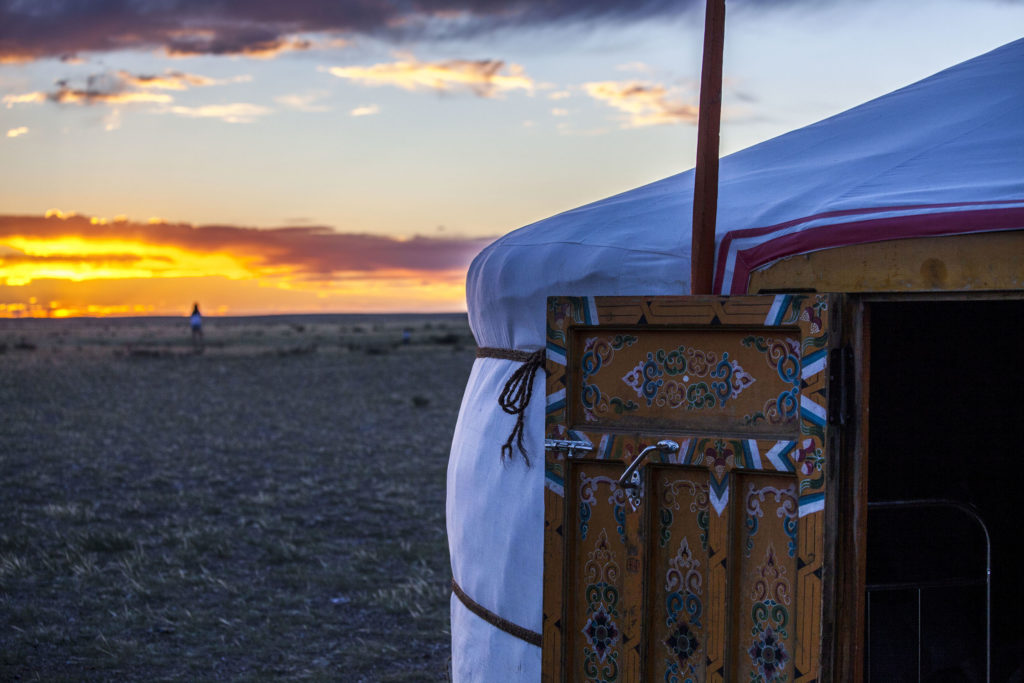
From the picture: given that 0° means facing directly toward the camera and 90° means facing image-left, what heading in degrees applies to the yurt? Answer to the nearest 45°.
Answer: approximately 0°
